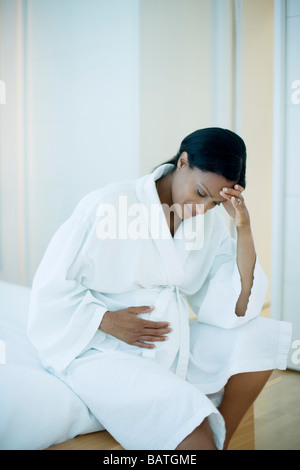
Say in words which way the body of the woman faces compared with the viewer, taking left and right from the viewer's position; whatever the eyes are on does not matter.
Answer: facing the viewer and to the right of the viewer
